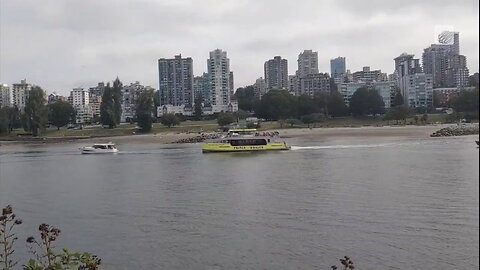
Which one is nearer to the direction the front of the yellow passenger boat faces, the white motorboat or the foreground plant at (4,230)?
the white motorboat

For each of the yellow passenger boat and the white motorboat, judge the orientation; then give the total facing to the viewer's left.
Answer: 2

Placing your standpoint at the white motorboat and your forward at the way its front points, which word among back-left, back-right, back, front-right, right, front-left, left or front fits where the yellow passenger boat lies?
back-left

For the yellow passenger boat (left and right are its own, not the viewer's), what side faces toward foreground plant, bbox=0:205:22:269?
left

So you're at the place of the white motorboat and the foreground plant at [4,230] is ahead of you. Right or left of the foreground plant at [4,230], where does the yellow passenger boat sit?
left

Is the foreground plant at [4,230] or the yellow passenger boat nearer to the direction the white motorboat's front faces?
the foreground plant

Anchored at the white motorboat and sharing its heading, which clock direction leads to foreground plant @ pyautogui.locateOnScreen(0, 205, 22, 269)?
The foreground plant is roughly at 9 o'clock from the white motorboat.

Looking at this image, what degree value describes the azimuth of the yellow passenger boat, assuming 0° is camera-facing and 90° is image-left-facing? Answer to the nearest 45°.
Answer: approximately 90°

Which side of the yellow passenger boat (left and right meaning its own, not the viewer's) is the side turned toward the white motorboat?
front

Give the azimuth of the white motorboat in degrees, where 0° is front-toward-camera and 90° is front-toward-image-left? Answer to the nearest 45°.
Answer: approximately 90°
